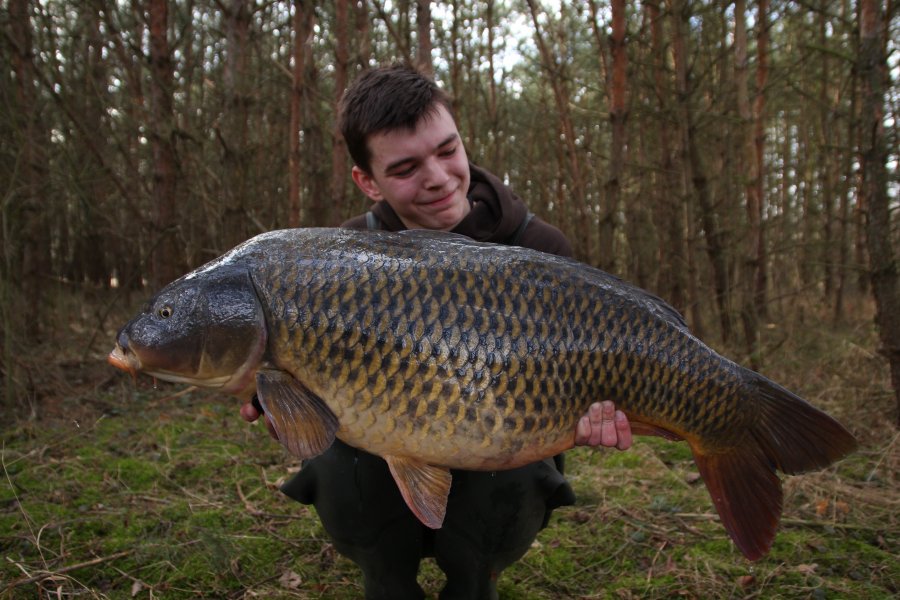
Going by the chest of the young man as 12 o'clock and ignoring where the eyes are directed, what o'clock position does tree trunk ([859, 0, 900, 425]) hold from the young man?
The tree trunk is roughly at 8 o'clock from the young man.

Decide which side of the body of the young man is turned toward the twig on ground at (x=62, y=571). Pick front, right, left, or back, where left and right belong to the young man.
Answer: right

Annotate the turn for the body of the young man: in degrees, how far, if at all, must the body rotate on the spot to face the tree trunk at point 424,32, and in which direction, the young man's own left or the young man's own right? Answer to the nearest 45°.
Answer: approximately 180°

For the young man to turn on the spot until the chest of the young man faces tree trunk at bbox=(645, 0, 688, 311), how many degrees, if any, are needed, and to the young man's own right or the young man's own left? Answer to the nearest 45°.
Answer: approximately 135° to the young man's own left

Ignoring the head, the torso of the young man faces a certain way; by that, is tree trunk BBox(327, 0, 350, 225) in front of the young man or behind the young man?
behind

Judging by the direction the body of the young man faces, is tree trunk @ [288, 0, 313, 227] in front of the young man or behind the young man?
behind

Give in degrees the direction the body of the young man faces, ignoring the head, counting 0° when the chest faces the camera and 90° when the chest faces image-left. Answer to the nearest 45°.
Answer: approximately 0°

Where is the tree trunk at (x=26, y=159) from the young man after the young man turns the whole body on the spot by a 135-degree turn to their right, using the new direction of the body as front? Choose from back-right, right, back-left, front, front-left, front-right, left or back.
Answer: front

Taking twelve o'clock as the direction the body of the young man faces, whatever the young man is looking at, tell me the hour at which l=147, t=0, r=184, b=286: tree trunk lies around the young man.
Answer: The tree trunk is roughly at 5 o'clock from the young man.

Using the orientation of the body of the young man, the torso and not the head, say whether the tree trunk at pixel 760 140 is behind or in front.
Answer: behind

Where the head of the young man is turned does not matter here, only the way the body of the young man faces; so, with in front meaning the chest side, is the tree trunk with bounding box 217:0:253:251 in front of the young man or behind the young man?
behind
